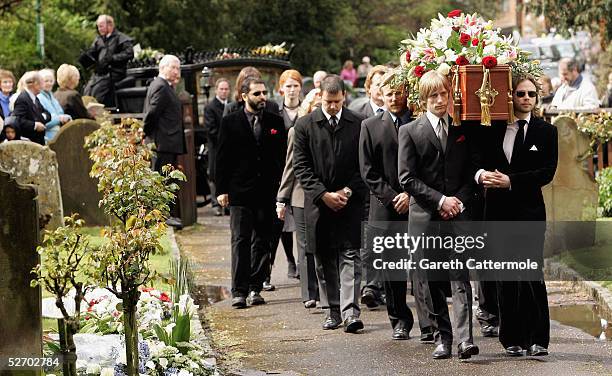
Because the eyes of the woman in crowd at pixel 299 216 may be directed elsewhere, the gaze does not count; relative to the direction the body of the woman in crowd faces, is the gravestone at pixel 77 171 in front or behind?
behind

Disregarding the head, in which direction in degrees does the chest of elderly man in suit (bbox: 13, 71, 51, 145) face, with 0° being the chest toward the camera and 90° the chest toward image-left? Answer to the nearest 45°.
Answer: approximately 315°

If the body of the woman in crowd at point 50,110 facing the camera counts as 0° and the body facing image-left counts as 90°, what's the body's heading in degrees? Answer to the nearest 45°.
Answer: approximately 315°

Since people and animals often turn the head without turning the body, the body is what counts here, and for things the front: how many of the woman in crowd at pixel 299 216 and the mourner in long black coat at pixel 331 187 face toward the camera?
2
